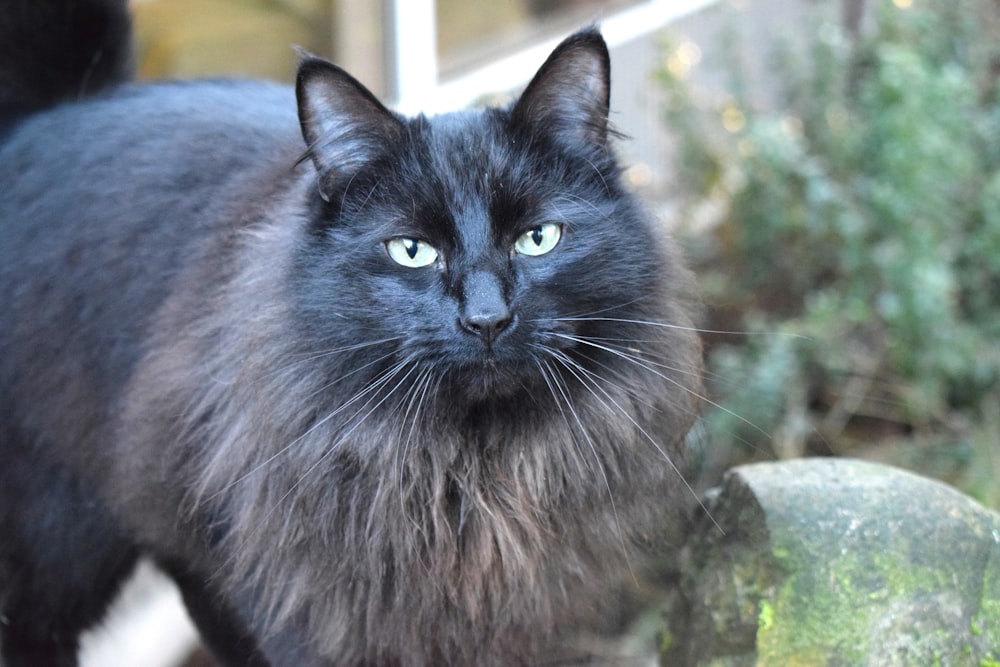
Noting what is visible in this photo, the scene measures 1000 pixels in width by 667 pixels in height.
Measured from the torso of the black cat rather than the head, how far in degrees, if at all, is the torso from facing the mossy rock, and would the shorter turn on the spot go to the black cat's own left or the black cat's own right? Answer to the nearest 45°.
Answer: approximately 45° to the black cat's own left

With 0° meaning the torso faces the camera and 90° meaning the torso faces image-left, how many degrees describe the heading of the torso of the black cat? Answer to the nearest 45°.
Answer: approximately 315°
